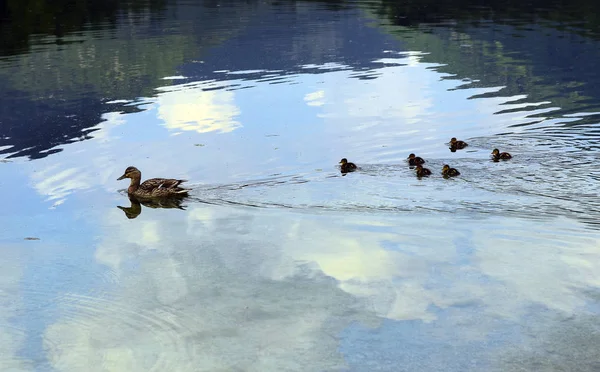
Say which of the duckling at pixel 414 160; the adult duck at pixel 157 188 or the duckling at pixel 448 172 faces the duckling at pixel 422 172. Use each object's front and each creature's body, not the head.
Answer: the duckling at pixel 448 172

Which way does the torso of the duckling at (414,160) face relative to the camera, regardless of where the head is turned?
to the viewer's left

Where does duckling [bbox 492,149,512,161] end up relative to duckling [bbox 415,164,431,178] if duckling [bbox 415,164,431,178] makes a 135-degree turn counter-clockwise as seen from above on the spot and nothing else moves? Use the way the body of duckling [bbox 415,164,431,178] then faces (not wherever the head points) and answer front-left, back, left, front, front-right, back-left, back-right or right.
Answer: left

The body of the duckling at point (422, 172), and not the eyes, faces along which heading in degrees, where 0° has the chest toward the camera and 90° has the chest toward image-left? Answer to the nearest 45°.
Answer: approximately 90°

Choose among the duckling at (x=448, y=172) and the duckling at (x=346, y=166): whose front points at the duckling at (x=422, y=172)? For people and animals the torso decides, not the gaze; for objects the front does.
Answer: the duckling at (x=448, y=172)

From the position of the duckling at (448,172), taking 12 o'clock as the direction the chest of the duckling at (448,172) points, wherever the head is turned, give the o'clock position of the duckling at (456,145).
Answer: the duckling at (456,145) is roughly at 3 o'clock from the duckling at (448,172).

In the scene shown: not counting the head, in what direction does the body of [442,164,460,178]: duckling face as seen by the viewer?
to the viewer's left

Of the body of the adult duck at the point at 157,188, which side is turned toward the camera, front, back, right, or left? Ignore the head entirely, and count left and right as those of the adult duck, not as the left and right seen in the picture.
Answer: left

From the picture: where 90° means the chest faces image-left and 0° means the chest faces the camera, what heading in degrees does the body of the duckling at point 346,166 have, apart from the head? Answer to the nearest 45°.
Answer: approximately 90°

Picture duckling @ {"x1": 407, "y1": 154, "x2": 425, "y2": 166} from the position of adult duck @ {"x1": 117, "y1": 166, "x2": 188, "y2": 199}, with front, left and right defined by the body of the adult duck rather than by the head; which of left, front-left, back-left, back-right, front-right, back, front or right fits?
back

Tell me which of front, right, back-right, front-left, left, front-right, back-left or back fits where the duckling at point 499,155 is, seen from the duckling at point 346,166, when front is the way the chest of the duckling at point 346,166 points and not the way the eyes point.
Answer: back

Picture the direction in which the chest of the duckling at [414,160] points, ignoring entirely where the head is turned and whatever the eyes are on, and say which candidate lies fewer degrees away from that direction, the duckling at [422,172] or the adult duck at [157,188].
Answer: the adult duck

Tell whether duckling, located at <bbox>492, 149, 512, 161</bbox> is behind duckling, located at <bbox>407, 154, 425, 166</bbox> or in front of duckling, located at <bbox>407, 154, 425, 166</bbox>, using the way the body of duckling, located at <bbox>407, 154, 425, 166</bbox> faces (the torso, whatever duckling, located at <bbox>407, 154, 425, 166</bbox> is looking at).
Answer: behind
